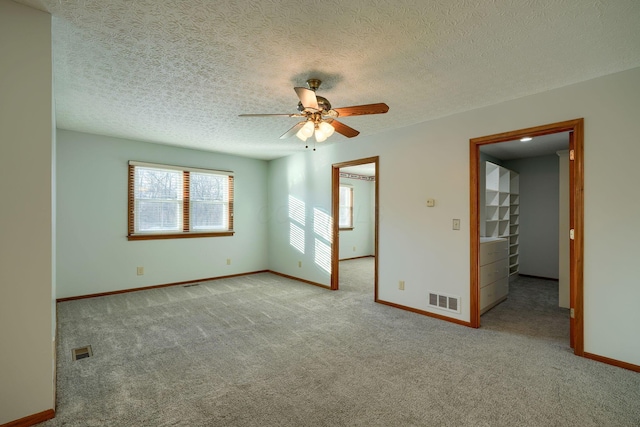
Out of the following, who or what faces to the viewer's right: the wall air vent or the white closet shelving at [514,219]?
the white closet shelving

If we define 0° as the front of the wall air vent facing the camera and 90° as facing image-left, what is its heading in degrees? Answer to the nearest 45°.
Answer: approximately 45°

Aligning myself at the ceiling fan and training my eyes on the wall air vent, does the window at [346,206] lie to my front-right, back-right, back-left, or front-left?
front-left

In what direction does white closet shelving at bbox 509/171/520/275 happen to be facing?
to the viewer's right

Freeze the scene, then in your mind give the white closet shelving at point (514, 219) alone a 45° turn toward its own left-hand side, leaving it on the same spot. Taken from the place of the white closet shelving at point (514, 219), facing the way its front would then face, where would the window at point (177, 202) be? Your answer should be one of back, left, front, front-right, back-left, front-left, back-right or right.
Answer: back

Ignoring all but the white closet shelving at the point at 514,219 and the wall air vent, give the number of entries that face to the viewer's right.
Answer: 1

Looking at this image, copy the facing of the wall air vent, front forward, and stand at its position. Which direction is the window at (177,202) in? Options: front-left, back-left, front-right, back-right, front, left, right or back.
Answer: front-right

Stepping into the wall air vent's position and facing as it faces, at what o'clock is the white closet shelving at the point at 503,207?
The white closet shelving is roughly at 5 o'clock from the wall air vent.

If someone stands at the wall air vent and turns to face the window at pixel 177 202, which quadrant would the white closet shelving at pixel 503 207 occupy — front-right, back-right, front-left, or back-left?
back-right

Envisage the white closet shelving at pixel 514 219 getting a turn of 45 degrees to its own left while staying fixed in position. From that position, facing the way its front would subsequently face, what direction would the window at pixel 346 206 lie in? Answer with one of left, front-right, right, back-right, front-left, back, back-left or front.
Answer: back-left

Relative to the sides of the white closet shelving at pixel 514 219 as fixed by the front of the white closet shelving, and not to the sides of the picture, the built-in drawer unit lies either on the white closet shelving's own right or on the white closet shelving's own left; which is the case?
on the white closet shelving's own right
